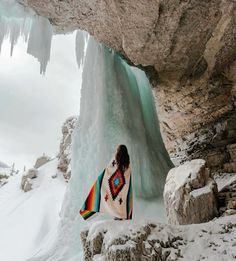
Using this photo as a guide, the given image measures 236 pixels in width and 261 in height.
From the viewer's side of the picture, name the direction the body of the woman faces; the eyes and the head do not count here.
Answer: away from the camera

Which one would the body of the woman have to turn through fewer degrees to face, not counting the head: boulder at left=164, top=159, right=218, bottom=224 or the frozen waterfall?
the frozen waterfall

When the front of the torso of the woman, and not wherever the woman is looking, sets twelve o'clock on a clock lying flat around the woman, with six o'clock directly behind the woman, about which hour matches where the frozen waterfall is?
The frozen waterfall is roughly at 12 o'clock from the woman.
